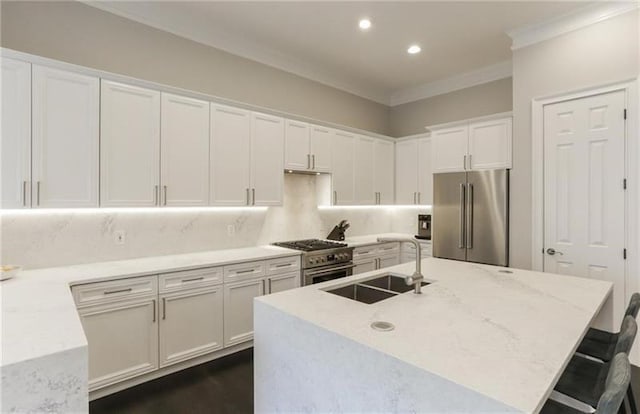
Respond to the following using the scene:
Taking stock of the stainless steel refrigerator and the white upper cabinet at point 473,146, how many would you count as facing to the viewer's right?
0

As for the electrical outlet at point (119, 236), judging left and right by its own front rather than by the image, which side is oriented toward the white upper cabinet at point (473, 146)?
left

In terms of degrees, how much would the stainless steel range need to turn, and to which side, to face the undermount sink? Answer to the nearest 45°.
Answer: approximately 45° to its right

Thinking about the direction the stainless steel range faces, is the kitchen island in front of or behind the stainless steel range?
in front

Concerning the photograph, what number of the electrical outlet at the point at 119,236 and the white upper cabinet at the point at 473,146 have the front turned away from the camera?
0

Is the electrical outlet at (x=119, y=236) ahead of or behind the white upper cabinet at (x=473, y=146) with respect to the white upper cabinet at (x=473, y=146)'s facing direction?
ahead

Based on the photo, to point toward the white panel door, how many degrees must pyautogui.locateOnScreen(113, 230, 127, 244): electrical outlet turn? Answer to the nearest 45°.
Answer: approximately 45° to its left

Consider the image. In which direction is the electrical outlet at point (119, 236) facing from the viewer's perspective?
toward the camera

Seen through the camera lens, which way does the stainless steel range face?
facing the viewer and to the right of the viewer

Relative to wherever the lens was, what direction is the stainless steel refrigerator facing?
facing the viewer and to the left of the viewer
